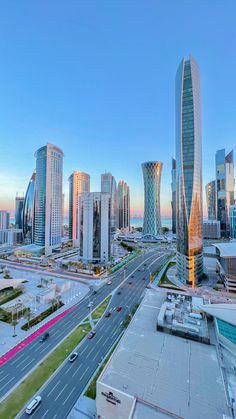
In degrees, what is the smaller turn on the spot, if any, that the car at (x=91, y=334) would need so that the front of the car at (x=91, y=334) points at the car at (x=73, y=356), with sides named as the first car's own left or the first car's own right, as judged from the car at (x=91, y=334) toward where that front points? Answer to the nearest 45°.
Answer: approximately 180°

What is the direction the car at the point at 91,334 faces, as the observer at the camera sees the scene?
facing away from the viewer and to the right of the viewer

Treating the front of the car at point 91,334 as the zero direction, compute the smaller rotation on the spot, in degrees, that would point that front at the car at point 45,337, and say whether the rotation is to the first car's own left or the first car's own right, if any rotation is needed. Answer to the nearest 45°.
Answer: approximately 135° to the first car's own left
